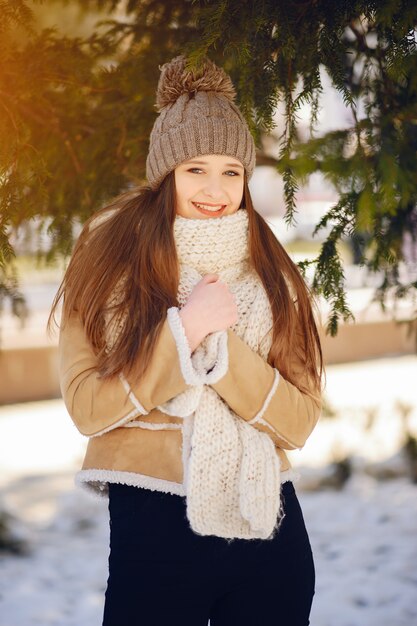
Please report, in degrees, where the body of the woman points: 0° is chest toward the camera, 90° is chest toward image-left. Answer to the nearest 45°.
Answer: approximately 0°
